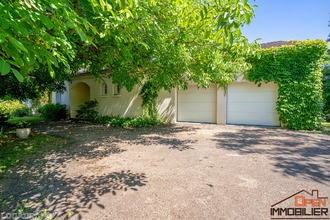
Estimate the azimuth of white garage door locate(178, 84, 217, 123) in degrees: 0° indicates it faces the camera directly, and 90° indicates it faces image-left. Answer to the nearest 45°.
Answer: approximately 0°

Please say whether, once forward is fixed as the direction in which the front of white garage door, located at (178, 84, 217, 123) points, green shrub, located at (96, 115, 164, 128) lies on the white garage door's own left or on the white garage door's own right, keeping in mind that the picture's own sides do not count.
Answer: on the white garage door's own right

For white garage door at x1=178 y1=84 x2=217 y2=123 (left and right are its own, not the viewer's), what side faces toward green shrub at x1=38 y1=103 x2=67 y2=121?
right

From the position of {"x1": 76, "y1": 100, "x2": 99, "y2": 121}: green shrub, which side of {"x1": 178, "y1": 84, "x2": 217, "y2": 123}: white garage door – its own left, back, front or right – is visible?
right
